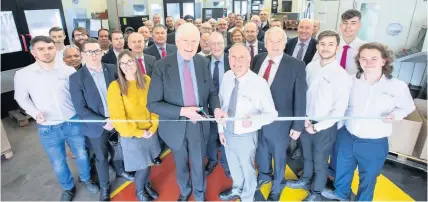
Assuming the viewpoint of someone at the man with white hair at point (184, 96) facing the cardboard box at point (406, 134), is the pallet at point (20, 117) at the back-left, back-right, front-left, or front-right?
back-left

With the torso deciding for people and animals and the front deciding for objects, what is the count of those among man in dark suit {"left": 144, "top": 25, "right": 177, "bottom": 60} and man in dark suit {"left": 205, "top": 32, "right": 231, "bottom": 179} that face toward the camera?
2

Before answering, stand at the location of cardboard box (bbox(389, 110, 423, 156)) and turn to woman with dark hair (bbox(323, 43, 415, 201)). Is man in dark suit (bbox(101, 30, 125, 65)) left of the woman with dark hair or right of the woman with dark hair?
right

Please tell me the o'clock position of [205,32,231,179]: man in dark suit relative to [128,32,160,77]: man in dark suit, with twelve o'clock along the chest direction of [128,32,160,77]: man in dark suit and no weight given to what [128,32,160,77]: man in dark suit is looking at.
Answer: [205,32,231,179]: man in dark suit is roughly at 10 o'clock from [128,32,160,77]: man in dark suit.

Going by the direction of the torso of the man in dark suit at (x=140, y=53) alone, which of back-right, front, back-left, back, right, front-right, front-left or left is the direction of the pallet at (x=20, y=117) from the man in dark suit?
back-right

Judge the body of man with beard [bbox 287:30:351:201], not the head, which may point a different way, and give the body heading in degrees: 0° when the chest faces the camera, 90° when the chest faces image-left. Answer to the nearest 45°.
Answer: approximately 45°

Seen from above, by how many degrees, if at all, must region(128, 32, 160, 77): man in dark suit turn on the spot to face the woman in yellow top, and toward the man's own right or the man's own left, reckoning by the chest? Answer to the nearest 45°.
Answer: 0° — they already face them

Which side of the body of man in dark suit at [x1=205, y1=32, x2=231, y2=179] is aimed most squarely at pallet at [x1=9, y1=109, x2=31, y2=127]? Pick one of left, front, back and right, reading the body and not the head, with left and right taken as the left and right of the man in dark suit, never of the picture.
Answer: right
